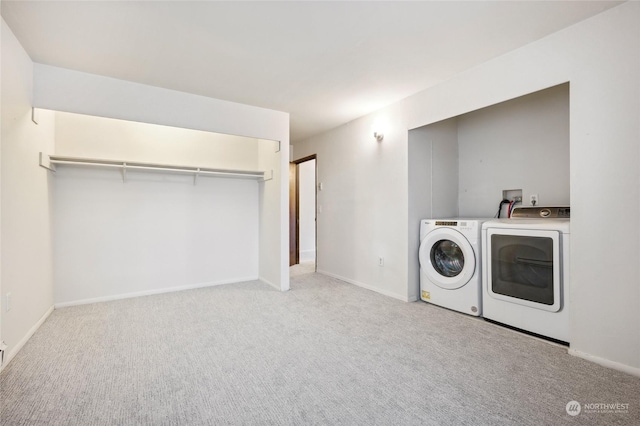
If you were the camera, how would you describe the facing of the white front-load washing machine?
facing the viewer and to the left of the viewer

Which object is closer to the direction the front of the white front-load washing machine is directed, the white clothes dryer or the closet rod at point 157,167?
the closet rod

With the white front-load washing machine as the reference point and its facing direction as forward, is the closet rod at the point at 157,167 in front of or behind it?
in front

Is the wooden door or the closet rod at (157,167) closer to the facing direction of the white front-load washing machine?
the closet rod

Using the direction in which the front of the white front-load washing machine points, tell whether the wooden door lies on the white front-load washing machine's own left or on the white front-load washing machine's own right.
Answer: on the white front-load washing machine's own right

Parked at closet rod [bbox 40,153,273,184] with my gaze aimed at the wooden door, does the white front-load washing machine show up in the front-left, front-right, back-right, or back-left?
front-right

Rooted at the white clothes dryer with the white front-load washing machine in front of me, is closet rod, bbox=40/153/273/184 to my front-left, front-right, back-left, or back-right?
front-left
